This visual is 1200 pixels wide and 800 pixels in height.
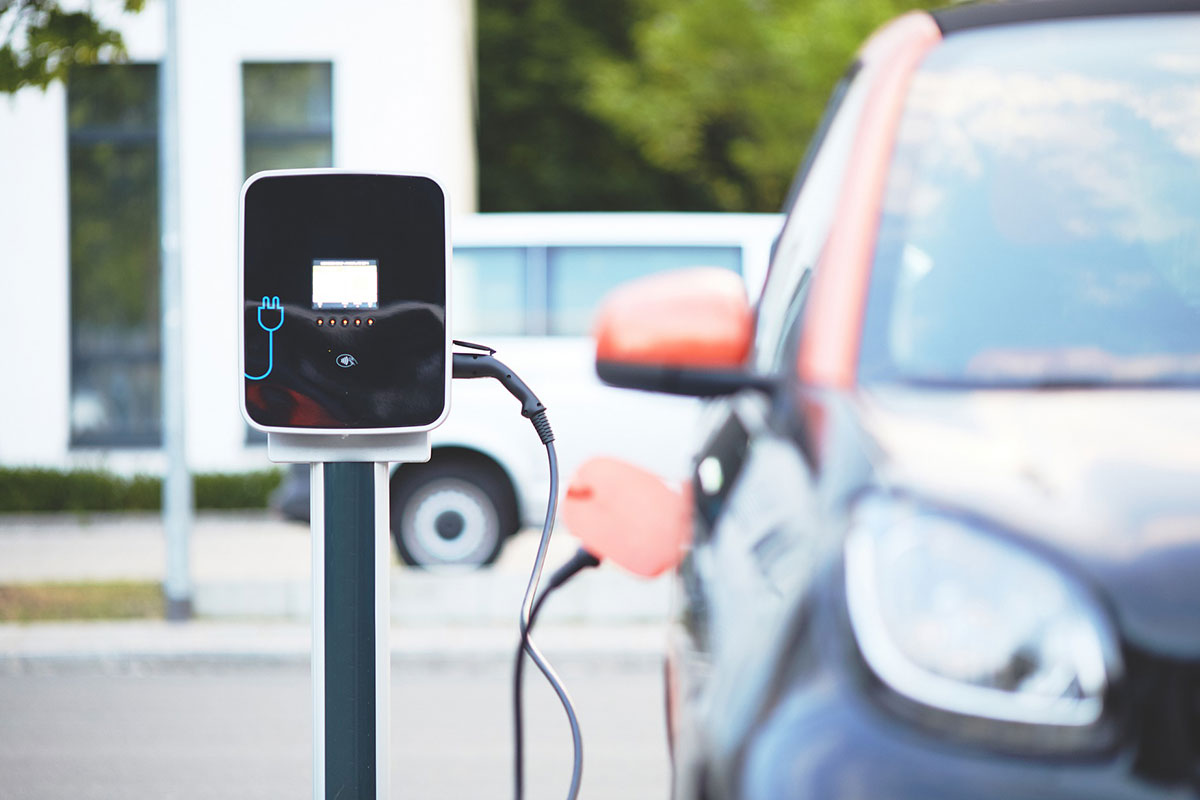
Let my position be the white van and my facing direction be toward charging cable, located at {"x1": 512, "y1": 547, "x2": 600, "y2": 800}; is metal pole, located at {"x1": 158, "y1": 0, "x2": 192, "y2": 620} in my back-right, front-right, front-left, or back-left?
front-right

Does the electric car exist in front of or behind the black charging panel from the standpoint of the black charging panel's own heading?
in front

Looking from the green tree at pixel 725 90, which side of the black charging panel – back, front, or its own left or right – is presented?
back

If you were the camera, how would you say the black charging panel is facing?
facing the viewer

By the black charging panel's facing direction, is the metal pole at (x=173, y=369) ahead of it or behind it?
behind

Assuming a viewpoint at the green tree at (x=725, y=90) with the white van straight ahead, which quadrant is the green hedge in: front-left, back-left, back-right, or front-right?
front-right

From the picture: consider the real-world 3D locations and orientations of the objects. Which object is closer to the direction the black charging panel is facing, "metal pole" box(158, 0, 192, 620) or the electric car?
the electric car

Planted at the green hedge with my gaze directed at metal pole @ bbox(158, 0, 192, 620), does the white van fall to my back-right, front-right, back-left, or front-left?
front-left

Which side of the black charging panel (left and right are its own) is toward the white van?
back

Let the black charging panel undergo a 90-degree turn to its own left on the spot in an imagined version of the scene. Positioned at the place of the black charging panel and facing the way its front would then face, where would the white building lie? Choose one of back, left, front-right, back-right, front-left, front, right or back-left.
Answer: left
